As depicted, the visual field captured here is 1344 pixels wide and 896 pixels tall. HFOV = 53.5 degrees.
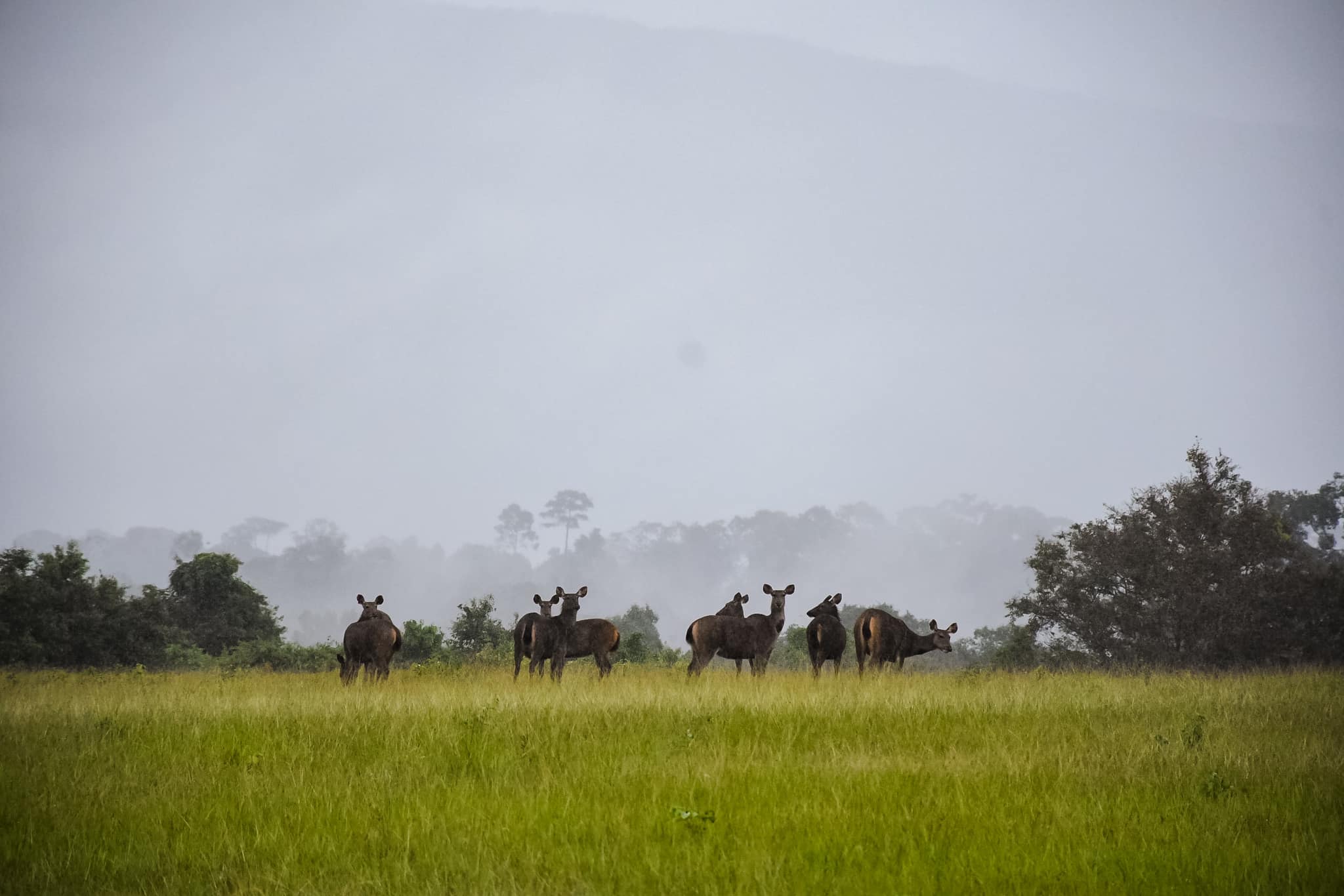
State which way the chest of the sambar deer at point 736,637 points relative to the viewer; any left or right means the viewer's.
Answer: facing to the right of the viewer

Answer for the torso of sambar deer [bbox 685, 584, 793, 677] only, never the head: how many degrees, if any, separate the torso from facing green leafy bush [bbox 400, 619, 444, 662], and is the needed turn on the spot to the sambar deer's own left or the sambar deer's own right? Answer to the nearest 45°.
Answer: approximately 135° to the sambar deer's own left

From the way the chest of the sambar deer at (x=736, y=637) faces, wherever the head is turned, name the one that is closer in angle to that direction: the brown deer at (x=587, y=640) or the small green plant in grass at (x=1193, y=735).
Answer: the small green plant in grass

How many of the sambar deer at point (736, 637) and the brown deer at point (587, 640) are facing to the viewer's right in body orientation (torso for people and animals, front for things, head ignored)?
1

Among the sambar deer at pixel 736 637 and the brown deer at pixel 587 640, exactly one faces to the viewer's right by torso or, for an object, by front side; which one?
the sambar deer

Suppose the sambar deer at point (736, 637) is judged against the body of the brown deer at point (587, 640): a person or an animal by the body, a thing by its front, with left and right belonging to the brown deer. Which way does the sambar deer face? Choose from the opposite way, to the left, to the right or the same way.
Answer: the opposite way

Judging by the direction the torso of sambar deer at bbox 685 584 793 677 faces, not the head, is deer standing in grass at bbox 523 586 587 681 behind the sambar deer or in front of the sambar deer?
behind

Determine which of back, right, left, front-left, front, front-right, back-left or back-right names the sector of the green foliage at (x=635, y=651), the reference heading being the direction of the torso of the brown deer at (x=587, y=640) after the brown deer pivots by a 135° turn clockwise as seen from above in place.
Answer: front-left

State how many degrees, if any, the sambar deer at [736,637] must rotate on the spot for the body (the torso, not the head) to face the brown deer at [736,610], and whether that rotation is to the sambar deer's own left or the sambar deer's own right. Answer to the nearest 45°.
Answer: approximately 90° to the sambar deer's own left

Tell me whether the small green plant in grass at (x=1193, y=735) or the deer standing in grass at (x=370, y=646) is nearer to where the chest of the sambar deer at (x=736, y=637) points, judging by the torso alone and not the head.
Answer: the small green plant in grass
